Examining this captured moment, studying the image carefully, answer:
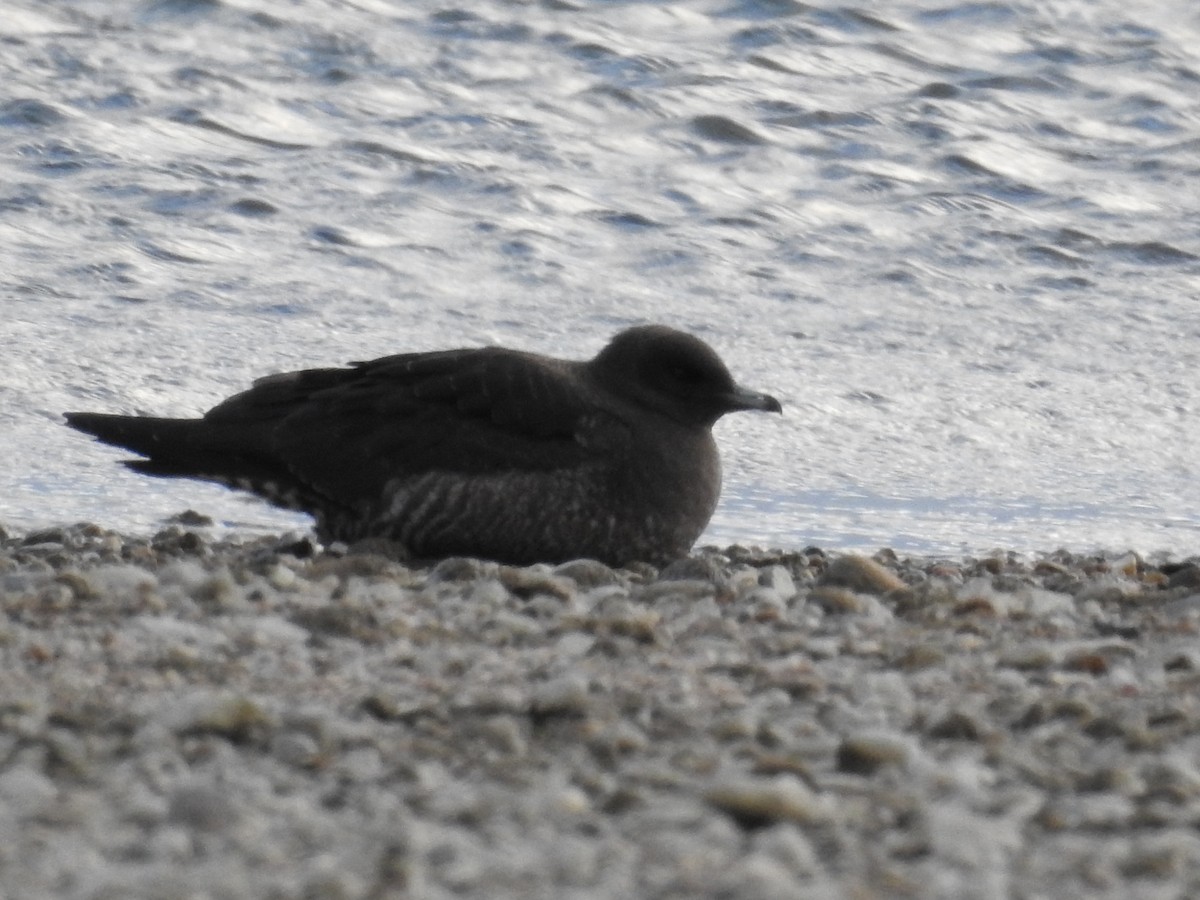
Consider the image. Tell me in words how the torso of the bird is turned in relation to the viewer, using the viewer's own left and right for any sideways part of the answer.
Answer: facing to the right of the viewer

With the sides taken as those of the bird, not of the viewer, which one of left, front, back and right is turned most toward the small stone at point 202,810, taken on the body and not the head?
right

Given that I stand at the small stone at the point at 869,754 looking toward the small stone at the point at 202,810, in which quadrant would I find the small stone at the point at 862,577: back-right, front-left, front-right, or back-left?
back-right

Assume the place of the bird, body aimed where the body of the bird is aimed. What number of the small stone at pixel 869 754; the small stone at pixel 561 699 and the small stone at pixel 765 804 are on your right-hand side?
3

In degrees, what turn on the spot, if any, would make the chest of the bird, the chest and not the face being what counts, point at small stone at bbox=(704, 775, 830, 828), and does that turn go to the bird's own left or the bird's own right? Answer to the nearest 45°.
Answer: approximately 90° to the bird's own right

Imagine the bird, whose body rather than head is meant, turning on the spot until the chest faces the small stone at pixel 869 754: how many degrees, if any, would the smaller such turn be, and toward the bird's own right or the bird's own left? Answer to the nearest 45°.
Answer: approximately 90° to the bird's own right

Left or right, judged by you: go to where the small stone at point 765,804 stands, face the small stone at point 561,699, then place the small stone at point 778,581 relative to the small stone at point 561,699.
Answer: right

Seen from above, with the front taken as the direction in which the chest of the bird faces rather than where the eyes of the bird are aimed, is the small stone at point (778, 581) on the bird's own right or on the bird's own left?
on the bird's own right

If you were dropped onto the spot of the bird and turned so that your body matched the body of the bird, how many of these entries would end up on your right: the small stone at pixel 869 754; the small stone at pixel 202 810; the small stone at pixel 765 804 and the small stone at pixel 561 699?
4

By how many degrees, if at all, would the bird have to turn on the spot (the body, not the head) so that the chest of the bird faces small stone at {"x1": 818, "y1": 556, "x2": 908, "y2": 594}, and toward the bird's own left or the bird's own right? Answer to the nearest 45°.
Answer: approximately 45° to the bird's own right
